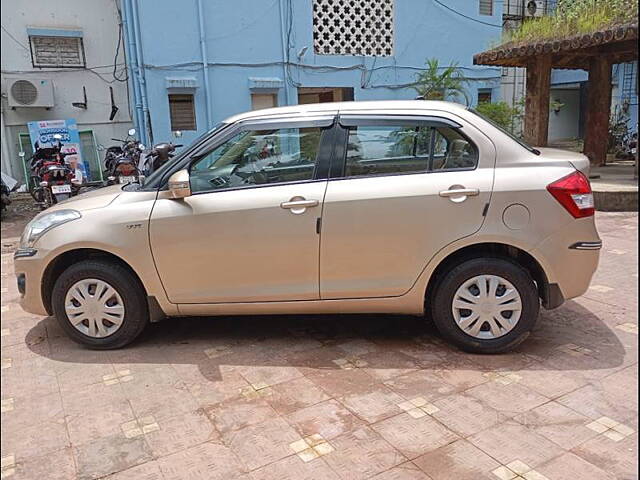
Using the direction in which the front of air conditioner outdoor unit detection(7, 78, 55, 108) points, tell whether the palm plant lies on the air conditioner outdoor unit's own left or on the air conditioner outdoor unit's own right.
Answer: on the air conditioner outdoor unit's own left

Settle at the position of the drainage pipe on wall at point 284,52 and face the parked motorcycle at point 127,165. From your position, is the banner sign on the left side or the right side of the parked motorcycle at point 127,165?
right

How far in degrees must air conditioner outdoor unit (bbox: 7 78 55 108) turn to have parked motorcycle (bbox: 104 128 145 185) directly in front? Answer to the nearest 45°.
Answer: approximately 45° to its left

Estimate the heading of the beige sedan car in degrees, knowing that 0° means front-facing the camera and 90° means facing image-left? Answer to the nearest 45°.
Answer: approximately 90°

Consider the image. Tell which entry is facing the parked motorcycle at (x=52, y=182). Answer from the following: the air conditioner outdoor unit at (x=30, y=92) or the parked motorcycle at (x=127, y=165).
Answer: the air conditioner outdoor unit

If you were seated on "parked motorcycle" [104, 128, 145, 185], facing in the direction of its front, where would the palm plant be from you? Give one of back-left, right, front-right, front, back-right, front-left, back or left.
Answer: right

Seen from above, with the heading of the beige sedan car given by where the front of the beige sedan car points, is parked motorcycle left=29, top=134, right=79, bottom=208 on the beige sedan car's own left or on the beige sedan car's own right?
on the beige sedan car's own right

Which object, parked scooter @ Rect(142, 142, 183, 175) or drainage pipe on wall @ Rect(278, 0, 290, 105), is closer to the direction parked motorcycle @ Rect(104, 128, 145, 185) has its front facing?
the drainage pipe on wall

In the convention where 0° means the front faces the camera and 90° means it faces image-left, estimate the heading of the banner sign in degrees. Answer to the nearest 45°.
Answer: approximately 0°

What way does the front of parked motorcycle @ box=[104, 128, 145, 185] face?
away from the camera

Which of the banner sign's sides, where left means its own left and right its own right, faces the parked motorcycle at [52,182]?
front

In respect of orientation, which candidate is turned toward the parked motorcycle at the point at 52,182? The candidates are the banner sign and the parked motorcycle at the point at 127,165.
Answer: the banner sign

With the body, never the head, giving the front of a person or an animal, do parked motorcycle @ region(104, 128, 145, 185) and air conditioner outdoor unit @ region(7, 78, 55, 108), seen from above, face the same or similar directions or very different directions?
very different directions

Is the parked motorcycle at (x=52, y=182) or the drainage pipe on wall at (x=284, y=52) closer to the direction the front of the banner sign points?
the parked motorcycle

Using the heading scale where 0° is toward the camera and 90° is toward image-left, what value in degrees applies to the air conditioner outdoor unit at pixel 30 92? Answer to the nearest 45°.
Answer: approximately 0°
